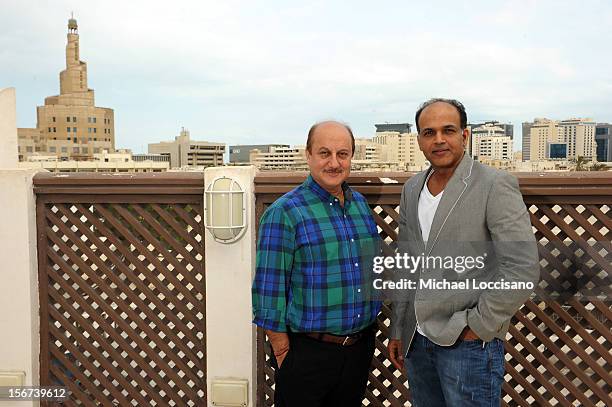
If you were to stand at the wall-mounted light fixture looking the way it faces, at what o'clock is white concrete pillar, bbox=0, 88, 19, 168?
The white concrete pillar is roughly at 4 o'clock from the wall-mounted light fixture.

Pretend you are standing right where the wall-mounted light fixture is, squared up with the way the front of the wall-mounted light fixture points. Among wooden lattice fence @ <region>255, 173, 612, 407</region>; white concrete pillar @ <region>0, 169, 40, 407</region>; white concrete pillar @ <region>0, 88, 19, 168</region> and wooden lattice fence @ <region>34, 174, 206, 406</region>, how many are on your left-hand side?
1

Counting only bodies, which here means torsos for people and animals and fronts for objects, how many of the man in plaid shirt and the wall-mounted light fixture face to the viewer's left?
0

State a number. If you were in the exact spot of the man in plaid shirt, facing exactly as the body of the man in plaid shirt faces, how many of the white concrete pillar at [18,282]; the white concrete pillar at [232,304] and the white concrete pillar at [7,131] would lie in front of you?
0

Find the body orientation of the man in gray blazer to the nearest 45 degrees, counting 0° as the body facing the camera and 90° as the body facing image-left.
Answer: approximately 45°

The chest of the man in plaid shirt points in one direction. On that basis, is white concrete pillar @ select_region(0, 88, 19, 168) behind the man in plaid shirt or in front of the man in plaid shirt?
behind

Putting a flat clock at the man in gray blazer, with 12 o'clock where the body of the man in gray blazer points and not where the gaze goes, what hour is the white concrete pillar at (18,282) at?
The white concrete pillar is roughly at 2 o'clock from the man in gray blazer.

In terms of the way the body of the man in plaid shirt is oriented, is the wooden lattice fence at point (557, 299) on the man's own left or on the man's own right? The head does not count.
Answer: on the man's own left

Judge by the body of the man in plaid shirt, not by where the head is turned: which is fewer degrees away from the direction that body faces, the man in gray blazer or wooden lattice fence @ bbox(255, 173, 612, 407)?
the man in gray blazer

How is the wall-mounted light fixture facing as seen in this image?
toward the camera

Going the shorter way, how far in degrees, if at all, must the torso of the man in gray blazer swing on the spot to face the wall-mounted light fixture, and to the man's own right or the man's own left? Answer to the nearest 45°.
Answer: approximately 90° to the man's own right

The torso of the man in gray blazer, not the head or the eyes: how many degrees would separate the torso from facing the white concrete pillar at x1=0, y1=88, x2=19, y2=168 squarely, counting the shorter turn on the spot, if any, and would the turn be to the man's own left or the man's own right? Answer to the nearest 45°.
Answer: approximately 45° to the man's own right

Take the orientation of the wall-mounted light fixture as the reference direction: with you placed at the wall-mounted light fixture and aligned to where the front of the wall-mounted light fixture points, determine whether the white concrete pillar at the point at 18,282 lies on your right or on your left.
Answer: on your right

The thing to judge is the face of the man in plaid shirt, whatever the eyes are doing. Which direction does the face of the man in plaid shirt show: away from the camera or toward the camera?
toward the camera

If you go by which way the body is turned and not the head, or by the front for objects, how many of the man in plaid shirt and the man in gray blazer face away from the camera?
0

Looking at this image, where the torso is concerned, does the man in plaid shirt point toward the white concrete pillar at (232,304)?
no
